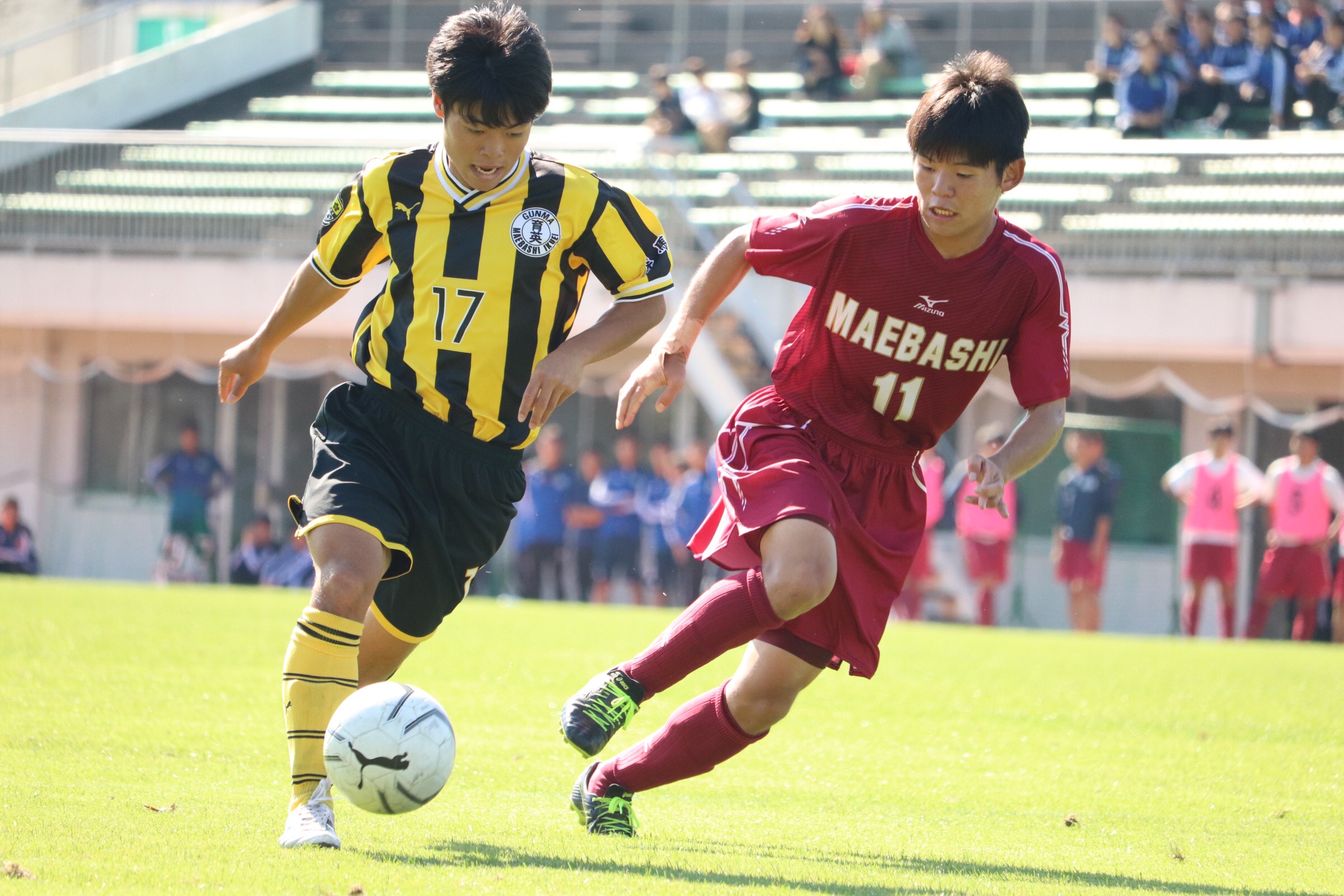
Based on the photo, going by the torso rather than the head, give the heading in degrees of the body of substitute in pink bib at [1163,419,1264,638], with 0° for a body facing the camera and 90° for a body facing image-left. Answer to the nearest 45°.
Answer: approximately 0°

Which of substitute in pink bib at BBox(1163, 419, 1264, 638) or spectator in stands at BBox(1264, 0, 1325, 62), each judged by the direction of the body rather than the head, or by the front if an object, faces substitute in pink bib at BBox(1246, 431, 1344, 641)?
the spectator in stands

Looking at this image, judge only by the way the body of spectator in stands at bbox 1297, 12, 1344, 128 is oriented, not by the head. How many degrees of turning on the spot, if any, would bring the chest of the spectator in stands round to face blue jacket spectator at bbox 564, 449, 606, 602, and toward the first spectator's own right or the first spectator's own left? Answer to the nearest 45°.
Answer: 0° — they already face them

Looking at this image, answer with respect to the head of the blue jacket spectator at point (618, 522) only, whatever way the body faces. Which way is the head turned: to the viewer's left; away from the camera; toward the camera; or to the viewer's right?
toward the camera

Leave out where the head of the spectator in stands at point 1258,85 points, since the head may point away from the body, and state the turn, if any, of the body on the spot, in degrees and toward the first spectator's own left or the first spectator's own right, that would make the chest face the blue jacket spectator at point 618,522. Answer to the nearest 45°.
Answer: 0° — they already face them

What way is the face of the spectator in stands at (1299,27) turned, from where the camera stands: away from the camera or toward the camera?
toward the camera

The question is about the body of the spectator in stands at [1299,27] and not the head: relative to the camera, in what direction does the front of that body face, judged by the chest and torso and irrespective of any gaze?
toward the camera

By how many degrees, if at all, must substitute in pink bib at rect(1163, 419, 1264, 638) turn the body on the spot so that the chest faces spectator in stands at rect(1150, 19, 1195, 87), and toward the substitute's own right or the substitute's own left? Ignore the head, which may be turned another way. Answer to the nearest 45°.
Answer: approximately 180°

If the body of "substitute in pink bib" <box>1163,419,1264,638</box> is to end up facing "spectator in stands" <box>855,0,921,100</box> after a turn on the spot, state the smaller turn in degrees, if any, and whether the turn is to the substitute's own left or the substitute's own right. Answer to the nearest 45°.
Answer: approximately 135° to the substitute's own right

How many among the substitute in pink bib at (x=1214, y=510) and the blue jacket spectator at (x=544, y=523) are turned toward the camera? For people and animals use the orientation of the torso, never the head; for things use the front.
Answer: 2

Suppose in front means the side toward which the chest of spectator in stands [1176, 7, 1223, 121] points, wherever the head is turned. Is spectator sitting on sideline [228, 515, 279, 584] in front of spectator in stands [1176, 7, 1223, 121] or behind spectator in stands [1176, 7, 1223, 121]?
in front

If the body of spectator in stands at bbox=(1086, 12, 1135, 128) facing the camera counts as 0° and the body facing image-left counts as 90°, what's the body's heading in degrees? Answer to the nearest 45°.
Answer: approximately 45°

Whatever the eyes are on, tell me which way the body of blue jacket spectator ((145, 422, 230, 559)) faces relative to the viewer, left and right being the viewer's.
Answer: facing the viewer

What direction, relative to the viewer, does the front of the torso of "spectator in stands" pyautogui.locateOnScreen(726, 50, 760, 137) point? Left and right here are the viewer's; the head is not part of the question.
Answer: facing the viewer and to the left of the viewer

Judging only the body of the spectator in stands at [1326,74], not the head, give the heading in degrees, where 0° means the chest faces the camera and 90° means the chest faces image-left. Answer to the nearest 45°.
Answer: approximately 45°

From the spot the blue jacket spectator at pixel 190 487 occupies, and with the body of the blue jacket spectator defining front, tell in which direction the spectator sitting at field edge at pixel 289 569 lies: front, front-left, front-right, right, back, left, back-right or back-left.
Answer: front-left

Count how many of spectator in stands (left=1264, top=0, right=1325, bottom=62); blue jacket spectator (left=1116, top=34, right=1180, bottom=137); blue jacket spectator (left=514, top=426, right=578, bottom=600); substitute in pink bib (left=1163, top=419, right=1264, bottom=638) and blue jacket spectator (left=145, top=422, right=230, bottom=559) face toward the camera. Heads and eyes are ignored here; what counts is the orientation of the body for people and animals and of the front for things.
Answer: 5
